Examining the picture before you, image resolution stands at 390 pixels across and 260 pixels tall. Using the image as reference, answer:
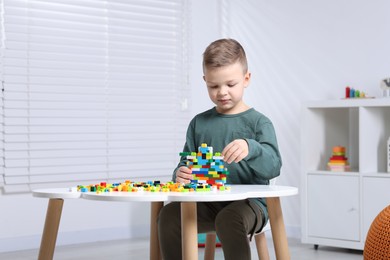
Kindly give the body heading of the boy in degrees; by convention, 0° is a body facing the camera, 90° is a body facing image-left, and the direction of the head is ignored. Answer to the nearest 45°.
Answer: approximately 45°

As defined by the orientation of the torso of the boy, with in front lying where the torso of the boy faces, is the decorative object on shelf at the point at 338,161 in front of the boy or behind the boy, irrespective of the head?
behind

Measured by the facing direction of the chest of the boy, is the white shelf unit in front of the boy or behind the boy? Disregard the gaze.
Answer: behind
